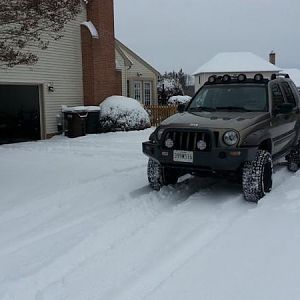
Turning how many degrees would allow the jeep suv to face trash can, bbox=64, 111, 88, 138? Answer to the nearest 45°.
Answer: approximately 90° to its right

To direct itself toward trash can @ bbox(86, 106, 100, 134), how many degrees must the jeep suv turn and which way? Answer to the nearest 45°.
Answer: approximately 90° to its right

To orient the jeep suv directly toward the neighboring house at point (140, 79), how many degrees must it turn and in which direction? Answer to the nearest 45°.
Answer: approximately 135° to its right

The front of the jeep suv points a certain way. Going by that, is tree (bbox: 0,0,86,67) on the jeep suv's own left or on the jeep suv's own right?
on the jeep suv's own right

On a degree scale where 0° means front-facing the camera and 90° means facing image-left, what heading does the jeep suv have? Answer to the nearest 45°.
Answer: approximately 45°

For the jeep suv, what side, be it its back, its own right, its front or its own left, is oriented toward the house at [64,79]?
right

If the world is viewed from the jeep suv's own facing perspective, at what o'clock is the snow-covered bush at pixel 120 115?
The snow-covered bush is roughly at 4 o'clock from the jeep suv.

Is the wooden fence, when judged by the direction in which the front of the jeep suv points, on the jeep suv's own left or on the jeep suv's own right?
on the jeep suv's own right

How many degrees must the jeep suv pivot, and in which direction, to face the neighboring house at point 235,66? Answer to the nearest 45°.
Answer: approximately 135° to its right
